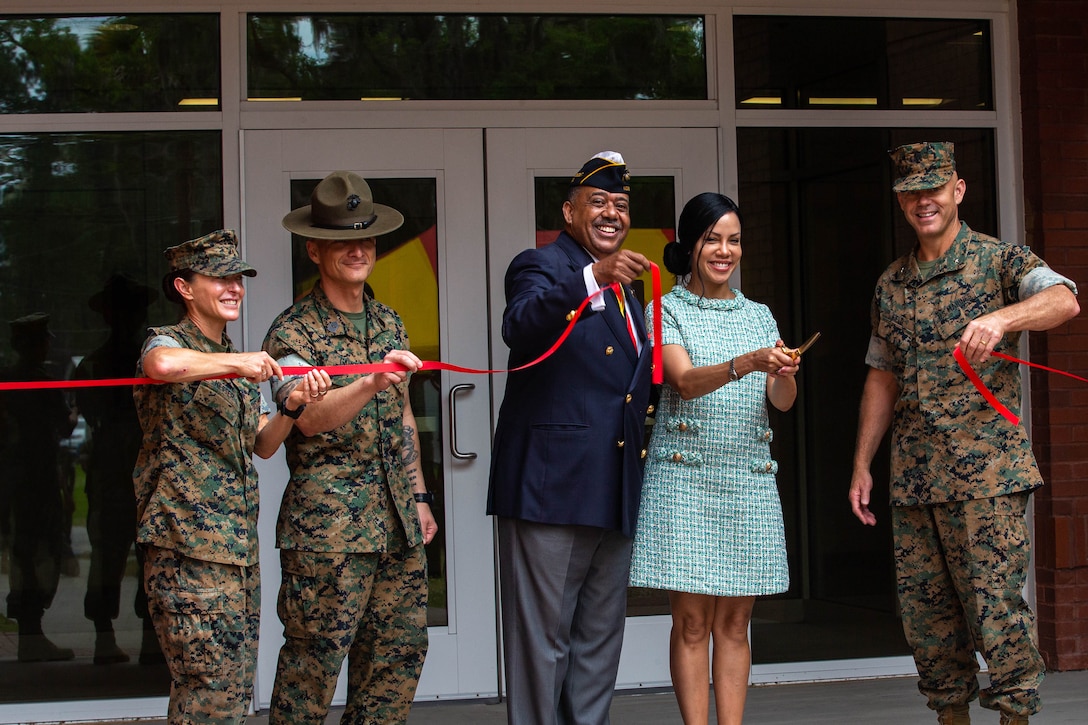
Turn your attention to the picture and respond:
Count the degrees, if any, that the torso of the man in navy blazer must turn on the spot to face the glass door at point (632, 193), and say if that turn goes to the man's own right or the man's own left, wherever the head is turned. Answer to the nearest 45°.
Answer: approximately 135° to the man's own left

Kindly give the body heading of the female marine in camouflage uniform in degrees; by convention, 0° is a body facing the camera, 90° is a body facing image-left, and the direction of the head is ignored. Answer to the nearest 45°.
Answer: approximately 315°

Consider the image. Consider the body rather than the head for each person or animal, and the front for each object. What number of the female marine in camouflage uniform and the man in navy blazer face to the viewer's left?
0

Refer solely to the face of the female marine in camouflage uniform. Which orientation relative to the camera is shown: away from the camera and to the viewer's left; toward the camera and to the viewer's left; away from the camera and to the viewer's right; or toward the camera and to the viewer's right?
toward the camera and to the viewer's right

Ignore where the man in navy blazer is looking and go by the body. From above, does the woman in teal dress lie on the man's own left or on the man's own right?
on the man's own left

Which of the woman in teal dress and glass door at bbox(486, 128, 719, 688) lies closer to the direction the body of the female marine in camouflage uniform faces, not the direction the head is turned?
the woman in teal dress

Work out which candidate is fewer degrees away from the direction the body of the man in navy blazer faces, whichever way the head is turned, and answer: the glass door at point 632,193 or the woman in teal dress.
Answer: the woman in teal dress

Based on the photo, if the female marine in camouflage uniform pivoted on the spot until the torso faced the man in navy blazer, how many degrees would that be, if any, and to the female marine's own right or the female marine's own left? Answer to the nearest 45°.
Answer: approximately 45° to the female marine's own left

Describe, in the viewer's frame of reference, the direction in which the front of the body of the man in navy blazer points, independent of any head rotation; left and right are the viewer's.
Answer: facing the viewer and to the right of the viewer
